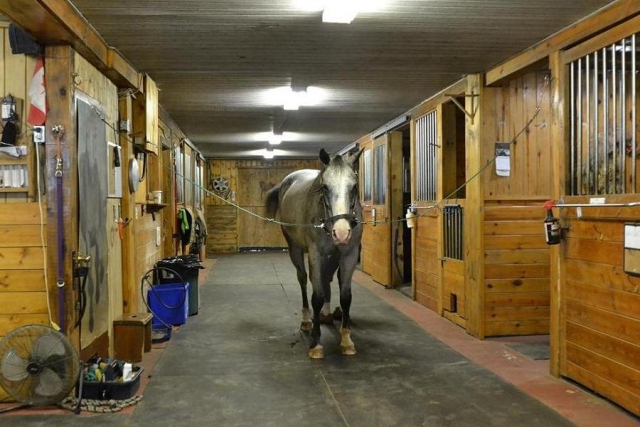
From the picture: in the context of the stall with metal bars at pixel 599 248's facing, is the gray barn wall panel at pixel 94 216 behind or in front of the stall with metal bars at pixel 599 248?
in front

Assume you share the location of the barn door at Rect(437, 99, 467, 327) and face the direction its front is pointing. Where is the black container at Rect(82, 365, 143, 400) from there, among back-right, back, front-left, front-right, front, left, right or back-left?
front-left

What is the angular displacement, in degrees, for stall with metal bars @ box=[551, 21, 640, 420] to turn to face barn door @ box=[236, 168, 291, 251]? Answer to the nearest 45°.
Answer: approximately 90° to its right

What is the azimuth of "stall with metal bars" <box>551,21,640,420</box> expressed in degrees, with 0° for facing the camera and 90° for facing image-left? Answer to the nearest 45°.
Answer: approximately 45°

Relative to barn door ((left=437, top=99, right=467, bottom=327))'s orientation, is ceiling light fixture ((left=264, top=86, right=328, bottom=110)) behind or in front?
in front

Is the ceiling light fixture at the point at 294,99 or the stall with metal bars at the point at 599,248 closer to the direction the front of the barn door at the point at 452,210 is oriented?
the ceiling light fixture

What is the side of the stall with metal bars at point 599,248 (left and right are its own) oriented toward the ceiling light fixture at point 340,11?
front

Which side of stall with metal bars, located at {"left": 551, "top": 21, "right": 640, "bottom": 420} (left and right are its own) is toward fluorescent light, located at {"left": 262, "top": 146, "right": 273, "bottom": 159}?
right

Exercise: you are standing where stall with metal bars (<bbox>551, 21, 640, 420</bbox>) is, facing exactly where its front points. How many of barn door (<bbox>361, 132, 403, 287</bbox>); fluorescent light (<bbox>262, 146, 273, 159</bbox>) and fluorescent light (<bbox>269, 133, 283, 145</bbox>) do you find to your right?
3

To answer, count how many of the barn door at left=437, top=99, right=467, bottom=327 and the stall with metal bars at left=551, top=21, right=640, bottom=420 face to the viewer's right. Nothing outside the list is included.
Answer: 0

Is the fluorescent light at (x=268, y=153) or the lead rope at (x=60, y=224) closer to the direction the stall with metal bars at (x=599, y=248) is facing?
the lead rope

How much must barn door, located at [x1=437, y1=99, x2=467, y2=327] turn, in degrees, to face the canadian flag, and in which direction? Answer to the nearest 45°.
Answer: approximately 45° to its left

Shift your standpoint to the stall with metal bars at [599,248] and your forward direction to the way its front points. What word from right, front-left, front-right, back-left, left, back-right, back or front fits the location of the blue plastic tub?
front-right

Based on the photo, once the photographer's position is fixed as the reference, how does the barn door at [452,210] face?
facing to the left of the viewer

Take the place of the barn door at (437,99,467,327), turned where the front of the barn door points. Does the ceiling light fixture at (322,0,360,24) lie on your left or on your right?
on your left

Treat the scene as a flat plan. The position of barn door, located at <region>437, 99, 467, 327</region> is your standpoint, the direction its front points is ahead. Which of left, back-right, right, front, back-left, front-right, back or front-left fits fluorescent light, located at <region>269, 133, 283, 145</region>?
front-right
